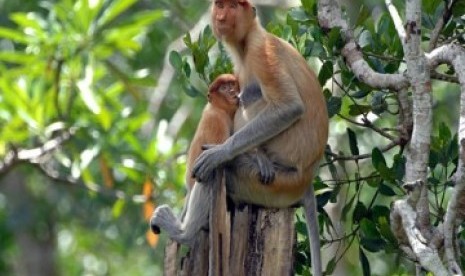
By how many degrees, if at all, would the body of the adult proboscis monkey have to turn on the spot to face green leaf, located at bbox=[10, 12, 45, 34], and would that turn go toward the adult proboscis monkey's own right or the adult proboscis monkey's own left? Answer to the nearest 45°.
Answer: approximately 45° to the adult proboscis monkey's own right
